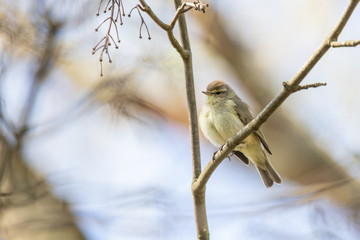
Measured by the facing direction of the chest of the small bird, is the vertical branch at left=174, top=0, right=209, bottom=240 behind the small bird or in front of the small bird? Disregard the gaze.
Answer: in front

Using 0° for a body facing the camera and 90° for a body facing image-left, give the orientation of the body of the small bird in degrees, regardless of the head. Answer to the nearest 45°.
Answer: approximately 45°
